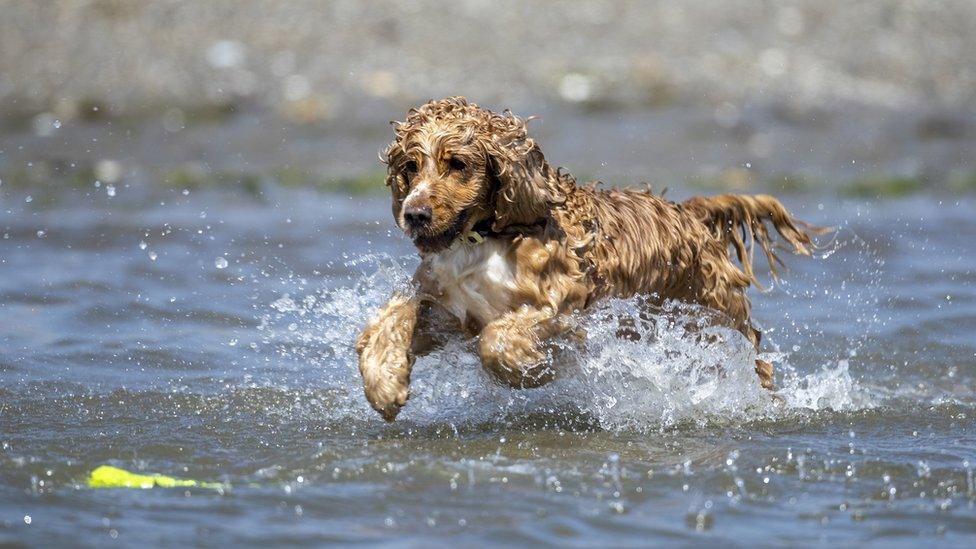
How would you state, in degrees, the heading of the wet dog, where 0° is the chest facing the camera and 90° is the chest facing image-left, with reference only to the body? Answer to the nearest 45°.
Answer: approximately 45°

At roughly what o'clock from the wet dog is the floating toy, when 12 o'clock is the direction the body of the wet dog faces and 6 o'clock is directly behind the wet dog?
The floating toy is roughly at 1 o'clock from the wet dog.
